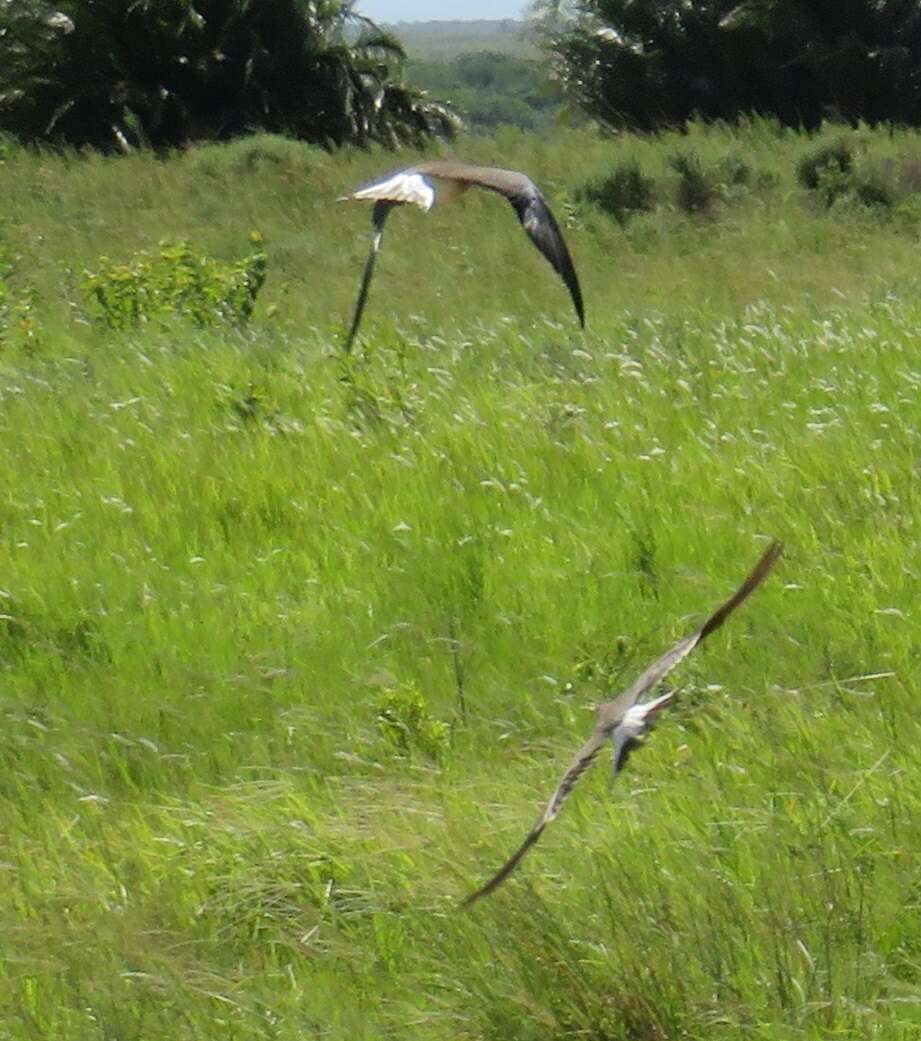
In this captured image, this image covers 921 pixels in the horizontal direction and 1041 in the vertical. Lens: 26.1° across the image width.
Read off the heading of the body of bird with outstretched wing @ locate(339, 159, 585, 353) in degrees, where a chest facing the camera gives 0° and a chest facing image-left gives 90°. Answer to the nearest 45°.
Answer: approximately 225°

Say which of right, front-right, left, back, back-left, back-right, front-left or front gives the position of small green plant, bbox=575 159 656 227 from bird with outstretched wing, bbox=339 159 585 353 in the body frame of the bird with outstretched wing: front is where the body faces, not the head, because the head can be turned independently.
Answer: front-left

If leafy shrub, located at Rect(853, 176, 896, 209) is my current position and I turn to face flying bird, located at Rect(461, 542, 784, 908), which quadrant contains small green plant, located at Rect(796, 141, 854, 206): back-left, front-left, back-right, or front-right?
back-right

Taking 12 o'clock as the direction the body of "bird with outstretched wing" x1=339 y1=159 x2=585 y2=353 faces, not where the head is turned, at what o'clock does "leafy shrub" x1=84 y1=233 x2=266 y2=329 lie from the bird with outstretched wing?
The leafy shrub is roughly at 10 o'clock from the bird with outstretched wing.

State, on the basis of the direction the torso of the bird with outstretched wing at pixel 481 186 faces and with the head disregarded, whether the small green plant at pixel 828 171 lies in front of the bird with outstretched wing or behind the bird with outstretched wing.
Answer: in front

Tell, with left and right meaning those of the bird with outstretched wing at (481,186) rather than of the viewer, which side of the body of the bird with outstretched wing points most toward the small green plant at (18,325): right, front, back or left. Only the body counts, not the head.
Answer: left
